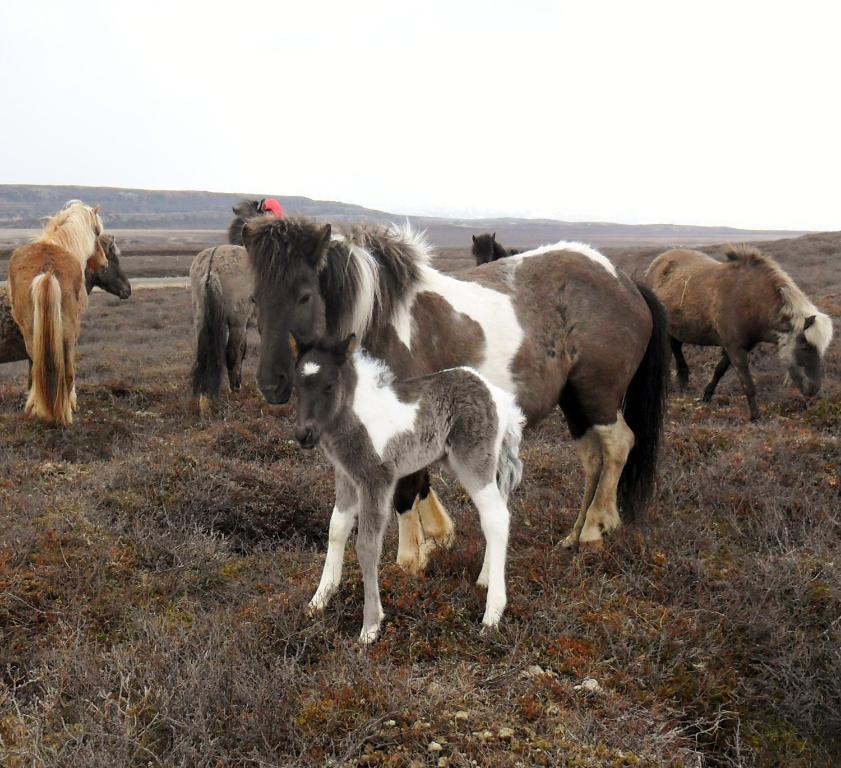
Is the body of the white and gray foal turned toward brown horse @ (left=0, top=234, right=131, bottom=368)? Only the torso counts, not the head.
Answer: no

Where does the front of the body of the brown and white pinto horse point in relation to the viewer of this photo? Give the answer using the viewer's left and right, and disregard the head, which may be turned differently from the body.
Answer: facing the viewer and to the left of the viewer

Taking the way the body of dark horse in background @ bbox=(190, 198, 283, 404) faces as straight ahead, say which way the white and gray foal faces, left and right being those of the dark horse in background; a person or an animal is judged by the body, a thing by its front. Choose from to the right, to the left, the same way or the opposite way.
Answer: the opposite way

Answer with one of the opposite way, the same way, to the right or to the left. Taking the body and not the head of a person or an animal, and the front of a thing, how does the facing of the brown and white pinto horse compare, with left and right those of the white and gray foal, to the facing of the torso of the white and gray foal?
the same way

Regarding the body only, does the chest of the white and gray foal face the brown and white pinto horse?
no

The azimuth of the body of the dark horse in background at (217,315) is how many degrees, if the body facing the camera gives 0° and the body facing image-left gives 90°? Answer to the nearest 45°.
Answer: approximately 225°

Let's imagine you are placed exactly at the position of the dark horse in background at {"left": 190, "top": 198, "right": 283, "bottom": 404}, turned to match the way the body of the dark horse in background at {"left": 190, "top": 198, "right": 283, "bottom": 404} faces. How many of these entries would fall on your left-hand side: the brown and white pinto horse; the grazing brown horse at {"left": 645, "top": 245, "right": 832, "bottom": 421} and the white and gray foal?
0

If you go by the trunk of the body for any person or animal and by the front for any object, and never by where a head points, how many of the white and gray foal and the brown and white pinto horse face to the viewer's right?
0

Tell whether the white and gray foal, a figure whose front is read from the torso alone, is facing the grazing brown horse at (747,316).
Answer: no

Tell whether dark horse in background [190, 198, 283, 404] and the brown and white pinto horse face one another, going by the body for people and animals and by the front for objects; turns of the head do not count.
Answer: no

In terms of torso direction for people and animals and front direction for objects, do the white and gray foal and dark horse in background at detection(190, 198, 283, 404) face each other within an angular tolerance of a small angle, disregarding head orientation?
no

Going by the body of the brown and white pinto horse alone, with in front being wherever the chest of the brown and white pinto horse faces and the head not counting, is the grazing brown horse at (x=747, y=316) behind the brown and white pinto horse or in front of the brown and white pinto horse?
behind
